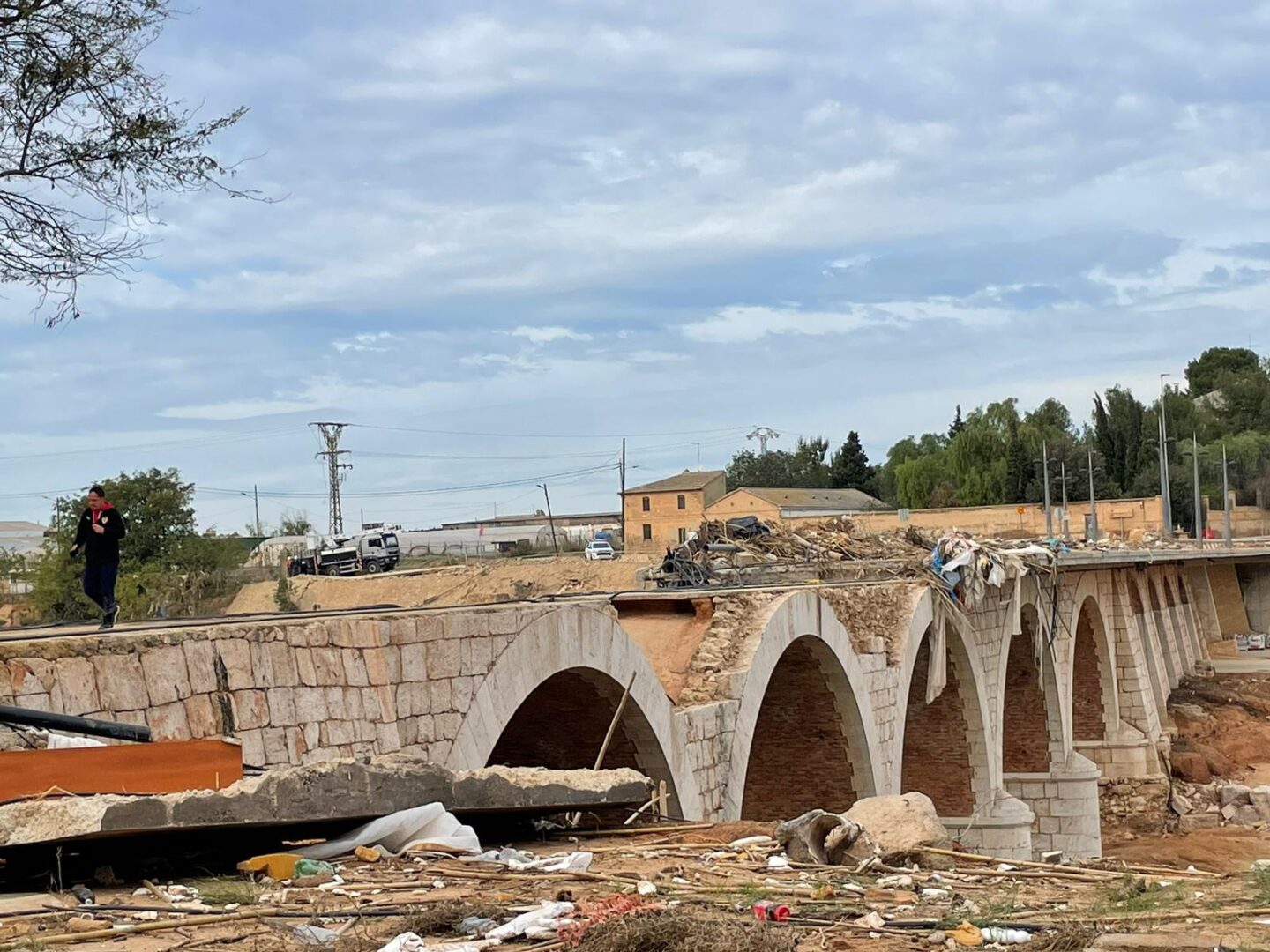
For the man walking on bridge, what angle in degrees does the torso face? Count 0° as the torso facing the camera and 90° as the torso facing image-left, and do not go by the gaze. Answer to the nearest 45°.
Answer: approximately 45°

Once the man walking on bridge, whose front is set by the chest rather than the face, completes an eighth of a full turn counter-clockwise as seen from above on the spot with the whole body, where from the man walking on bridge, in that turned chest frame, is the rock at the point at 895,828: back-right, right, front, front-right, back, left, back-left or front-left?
front-left

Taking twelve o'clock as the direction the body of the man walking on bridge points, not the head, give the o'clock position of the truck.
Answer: The truck is roughly at 5 o'clock from the man walking on bridge.

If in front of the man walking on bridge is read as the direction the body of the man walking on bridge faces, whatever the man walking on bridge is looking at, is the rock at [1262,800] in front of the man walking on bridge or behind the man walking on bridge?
behind

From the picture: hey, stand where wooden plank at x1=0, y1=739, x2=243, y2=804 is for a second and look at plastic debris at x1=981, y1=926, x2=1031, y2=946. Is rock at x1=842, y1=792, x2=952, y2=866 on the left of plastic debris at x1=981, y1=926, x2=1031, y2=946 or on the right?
left

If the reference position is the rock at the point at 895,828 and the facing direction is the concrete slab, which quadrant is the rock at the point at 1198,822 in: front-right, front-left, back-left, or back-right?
back-right

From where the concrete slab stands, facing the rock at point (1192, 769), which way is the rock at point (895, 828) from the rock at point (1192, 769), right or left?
right

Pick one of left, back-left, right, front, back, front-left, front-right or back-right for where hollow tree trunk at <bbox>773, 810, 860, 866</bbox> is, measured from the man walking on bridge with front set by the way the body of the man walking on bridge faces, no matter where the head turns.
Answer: left

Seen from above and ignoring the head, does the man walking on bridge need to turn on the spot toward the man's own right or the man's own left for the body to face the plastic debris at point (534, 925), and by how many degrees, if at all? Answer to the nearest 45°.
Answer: approximately 45° to the man's own left

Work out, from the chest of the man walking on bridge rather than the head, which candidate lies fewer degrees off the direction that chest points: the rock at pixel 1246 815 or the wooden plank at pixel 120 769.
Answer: the wooden plank
